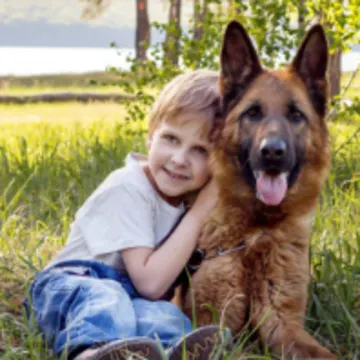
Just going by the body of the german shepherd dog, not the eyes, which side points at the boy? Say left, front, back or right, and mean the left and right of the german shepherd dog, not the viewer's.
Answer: right

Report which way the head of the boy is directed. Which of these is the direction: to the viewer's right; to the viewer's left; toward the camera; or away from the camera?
toward the camera

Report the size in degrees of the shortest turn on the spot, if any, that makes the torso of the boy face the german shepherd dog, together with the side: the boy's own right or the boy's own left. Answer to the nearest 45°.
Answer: approximately 45° to the boy's own left

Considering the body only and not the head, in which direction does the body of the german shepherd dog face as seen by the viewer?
toward the camera

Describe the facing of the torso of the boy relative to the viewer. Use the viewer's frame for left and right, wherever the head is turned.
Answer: facing the viewer and to the right of the viewer

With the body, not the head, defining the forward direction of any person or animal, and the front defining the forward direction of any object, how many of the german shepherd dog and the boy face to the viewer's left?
0
